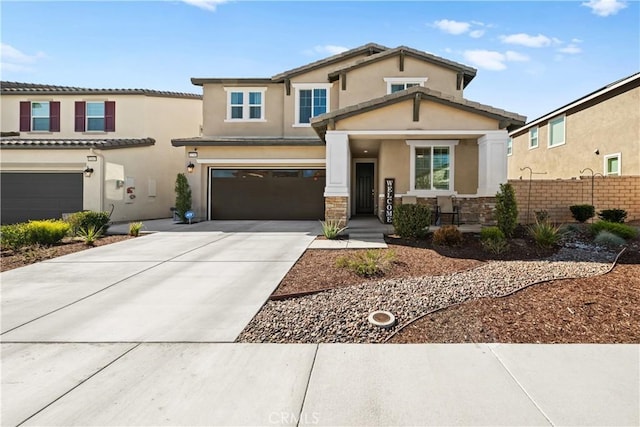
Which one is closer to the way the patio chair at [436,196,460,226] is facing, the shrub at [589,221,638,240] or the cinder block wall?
the shrub

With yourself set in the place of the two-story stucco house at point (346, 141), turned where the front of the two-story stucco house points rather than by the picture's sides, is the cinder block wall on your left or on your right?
on your left

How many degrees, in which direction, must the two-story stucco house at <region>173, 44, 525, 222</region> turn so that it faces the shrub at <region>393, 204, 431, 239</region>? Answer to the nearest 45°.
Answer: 0° — it already faces it

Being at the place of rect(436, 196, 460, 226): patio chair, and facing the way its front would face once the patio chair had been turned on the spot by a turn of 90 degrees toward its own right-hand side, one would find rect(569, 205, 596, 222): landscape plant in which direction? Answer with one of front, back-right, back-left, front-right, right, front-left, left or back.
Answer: back

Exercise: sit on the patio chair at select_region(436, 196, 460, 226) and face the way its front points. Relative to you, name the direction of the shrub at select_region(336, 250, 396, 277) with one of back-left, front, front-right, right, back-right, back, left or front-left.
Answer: front

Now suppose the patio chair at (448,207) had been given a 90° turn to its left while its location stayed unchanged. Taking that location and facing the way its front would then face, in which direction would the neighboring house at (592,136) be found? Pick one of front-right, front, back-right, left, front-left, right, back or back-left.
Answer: front-left

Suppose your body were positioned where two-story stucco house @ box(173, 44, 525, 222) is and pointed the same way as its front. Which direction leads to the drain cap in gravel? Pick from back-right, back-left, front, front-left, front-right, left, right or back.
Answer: front

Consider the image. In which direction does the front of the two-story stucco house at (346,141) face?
toward the camera

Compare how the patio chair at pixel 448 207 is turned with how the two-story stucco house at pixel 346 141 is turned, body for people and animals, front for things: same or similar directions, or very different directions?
same or similar directions

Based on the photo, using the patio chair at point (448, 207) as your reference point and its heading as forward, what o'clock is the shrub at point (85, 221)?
The shrub is roughly at 2 o'clock from the patio chair.

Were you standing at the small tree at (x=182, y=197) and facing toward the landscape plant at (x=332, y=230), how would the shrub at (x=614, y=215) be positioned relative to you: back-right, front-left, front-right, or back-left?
front-left

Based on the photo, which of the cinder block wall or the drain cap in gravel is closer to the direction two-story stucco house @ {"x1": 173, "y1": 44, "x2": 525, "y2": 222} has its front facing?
the drain cap in gravel

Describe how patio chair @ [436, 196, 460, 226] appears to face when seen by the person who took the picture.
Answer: facing the viewer

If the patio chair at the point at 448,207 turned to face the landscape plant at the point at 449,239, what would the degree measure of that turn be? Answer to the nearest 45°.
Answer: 0° — it already faces it

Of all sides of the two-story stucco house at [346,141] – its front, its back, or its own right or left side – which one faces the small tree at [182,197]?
right

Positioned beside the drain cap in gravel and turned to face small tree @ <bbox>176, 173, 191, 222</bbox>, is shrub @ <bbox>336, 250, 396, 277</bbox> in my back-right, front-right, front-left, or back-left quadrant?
front-right

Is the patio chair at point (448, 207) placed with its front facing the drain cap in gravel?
yes
